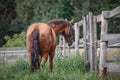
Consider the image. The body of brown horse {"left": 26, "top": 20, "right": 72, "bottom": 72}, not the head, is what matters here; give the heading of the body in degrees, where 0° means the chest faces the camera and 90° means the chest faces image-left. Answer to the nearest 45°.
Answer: approximately 225°
